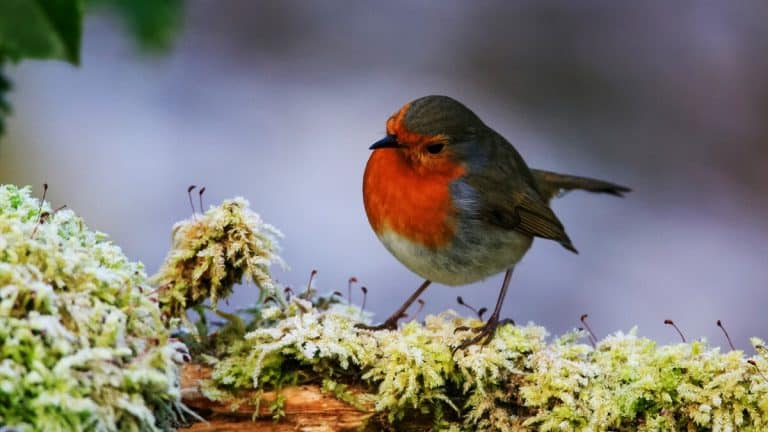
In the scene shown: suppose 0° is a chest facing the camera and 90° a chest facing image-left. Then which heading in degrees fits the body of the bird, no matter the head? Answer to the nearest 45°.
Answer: approximately 45°

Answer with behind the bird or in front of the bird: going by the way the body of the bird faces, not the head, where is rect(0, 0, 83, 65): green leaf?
in front

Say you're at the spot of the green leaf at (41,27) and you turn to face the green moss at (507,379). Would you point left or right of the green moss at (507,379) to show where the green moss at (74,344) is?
left

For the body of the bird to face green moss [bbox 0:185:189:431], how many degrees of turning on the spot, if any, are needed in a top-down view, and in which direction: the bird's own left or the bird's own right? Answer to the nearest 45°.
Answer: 0° — it already faces it
